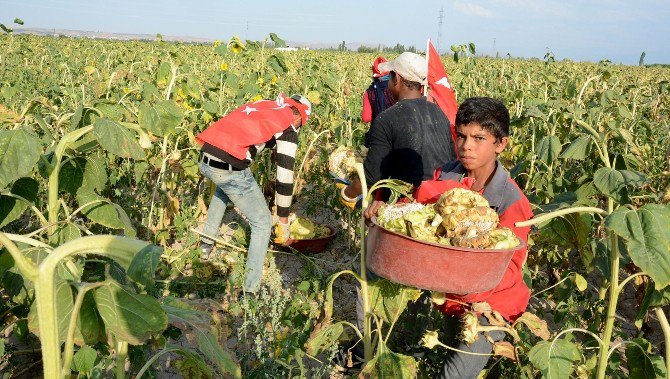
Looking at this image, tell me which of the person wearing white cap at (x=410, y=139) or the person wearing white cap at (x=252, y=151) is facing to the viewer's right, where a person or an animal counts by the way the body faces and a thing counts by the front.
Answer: the person wearing white cap at (x=252, y=151)

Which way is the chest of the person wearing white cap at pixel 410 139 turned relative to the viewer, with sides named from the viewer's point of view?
facing away from the viewer and to the left of the viewer

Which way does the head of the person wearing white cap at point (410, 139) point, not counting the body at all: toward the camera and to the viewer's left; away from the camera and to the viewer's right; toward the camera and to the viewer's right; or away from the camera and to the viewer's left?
away from the camera and to the viewer's left

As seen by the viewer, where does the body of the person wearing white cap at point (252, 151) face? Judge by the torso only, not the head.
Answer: to the viewer's right

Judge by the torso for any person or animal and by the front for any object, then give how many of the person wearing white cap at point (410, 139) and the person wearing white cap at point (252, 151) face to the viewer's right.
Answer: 1
